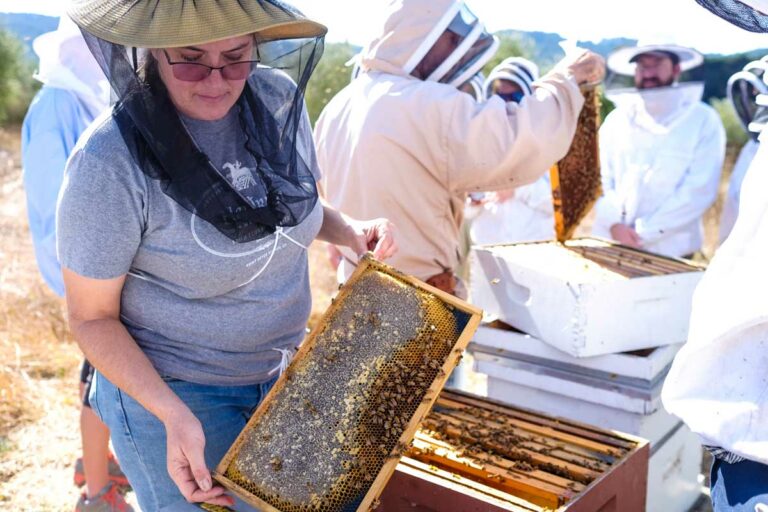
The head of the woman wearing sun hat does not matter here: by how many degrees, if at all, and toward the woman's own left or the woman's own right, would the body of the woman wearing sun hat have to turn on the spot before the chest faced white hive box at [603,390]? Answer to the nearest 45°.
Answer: approximately 45° to the woman's own left

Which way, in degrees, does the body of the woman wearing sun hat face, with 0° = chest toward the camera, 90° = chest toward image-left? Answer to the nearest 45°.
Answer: approximately 315°
